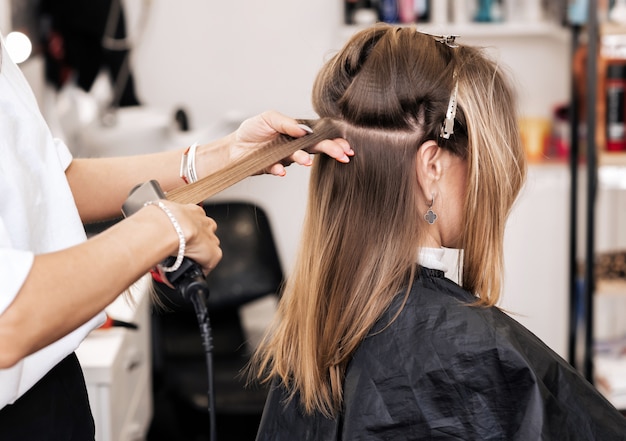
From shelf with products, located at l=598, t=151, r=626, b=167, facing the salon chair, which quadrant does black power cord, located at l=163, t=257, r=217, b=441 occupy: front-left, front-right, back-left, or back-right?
front-left

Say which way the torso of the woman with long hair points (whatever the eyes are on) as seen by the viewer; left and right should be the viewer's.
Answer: facing away from the viewer and to the right of the viewer

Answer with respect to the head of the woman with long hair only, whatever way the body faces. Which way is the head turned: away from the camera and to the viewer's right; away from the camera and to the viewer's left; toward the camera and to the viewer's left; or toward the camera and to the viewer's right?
away from the camera and to the viewer's right
